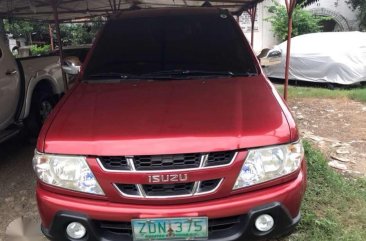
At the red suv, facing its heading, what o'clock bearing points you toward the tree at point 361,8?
The tree is roughly at 7 o'clock from the red suv.

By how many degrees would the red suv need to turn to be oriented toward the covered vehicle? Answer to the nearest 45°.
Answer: approximately 135° to its left

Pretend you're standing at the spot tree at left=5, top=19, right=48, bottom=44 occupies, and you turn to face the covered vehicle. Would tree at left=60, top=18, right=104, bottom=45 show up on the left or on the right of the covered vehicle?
left

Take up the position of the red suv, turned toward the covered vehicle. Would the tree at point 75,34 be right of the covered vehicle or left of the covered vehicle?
left

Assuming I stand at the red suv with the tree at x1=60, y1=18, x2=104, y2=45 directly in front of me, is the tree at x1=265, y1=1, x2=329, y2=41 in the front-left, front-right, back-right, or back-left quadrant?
front-right

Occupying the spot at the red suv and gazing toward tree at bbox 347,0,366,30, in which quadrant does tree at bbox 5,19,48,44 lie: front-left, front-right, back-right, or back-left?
front-left

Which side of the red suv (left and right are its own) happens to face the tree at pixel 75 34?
back

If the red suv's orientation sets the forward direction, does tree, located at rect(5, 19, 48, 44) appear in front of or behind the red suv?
behind

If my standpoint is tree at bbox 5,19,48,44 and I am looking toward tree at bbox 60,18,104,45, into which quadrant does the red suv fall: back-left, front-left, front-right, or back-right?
front-right

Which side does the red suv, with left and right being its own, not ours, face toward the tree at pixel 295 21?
back

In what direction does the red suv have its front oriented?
toward the camera
